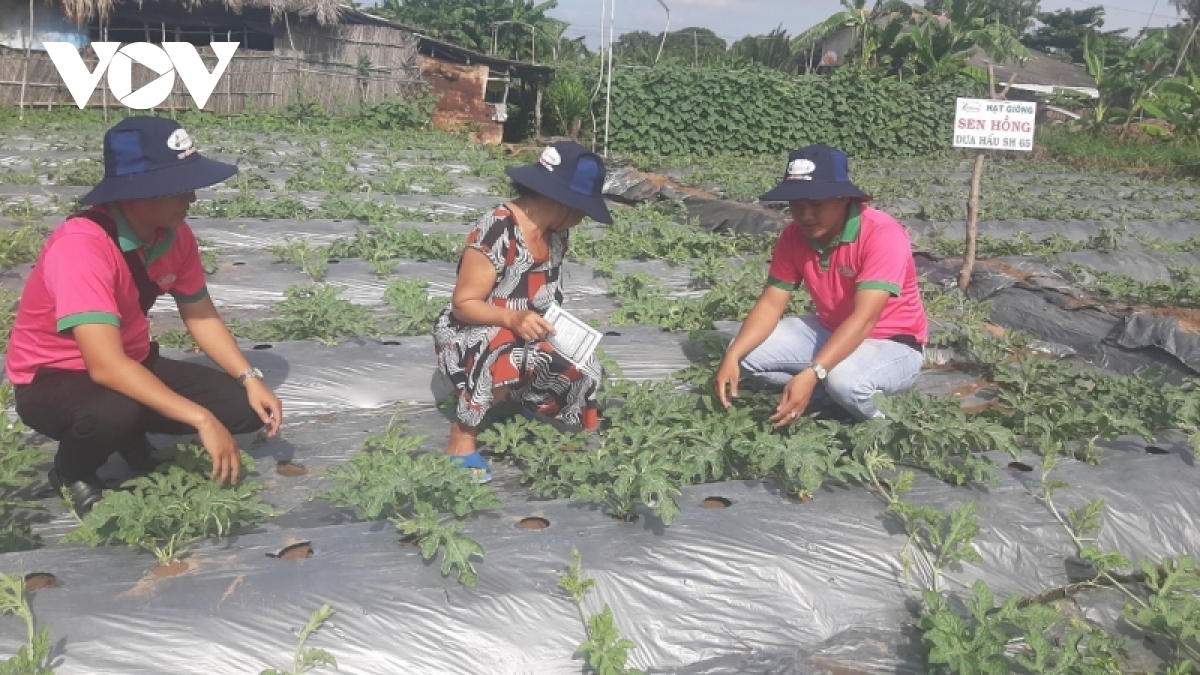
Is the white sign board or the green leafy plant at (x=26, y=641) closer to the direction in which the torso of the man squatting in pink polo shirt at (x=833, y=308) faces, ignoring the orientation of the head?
the green leafy plant

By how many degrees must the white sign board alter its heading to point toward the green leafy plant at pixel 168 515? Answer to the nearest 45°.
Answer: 0° — it already faces it

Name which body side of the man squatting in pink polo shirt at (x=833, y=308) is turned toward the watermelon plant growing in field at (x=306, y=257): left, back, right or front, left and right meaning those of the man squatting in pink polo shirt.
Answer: right

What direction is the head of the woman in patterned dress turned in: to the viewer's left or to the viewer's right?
to the viewer's right

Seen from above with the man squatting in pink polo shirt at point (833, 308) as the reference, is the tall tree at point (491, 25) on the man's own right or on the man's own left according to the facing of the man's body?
on the man's own right

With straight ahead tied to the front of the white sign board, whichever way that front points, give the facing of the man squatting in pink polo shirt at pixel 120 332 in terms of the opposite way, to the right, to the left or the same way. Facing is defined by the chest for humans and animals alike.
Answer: to the left

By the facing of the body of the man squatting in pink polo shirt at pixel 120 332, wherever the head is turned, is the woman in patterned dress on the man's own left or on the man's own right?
on the man's own left

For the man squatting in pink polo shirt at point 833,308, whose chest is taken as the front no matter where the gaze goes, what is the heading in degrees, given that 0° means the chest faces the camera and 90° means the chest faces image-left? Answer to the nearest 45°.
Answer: approximately 45°

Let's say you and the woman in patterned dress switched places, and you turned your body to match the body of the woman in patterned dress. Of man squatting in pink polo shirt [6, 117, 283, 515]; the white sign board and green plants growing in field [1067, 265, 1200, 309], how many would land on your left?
2

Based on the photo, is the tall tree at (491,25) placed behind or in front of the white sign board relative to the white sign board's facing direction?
behind

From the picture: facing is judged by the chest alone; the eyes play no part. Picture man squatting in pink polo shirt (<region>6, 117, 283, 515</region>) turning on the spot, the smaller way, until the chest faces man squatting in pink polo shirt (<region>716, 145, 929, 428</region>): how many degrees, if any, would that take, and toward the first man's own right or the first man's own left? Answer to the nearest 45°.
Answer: approximately 45° to the first man's own left

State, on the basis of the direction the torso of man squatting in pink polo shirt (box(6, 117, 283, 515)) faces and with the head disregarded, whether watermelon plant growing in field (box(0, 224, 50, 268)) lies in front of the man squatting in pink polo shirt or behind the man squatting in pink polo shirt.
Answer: behind
